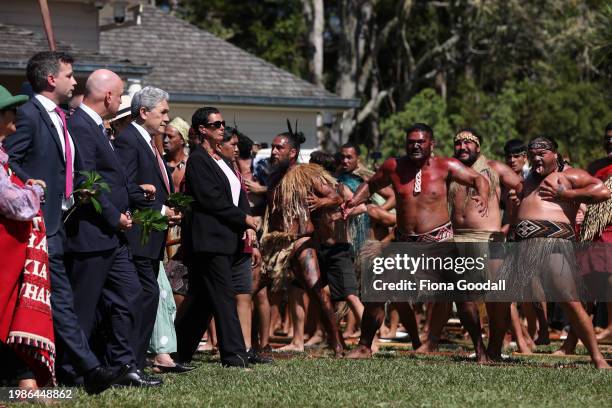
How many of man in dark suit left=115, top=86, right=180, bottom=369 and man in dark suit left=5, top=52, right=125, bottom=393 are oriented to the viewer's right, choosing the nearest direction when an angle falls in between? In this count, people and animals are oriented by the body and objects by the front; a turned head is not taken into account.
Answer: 2

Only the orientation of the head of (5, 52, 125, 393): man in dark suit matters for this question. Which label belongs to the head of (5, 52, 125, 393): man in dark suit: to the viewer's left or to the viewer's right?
to the viewer's right

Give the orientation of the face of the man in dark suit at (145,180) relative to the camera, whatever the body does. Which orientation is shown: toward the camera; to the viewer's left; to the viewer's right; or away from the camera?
to the viewer's right

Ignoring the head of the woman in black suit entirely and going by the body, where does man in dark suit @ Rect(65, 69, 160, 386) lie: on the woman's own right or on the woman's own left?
on the woman's own right

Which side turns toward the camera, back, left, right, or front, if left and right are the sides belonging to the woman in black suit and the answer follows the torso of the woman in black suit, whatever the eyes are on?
right

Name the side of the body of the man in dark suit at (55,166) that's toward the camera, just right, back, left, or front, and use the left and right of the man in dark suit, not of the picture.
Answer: right

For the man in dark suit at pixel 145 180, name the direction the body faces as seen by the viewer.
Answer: to the viewer's right
